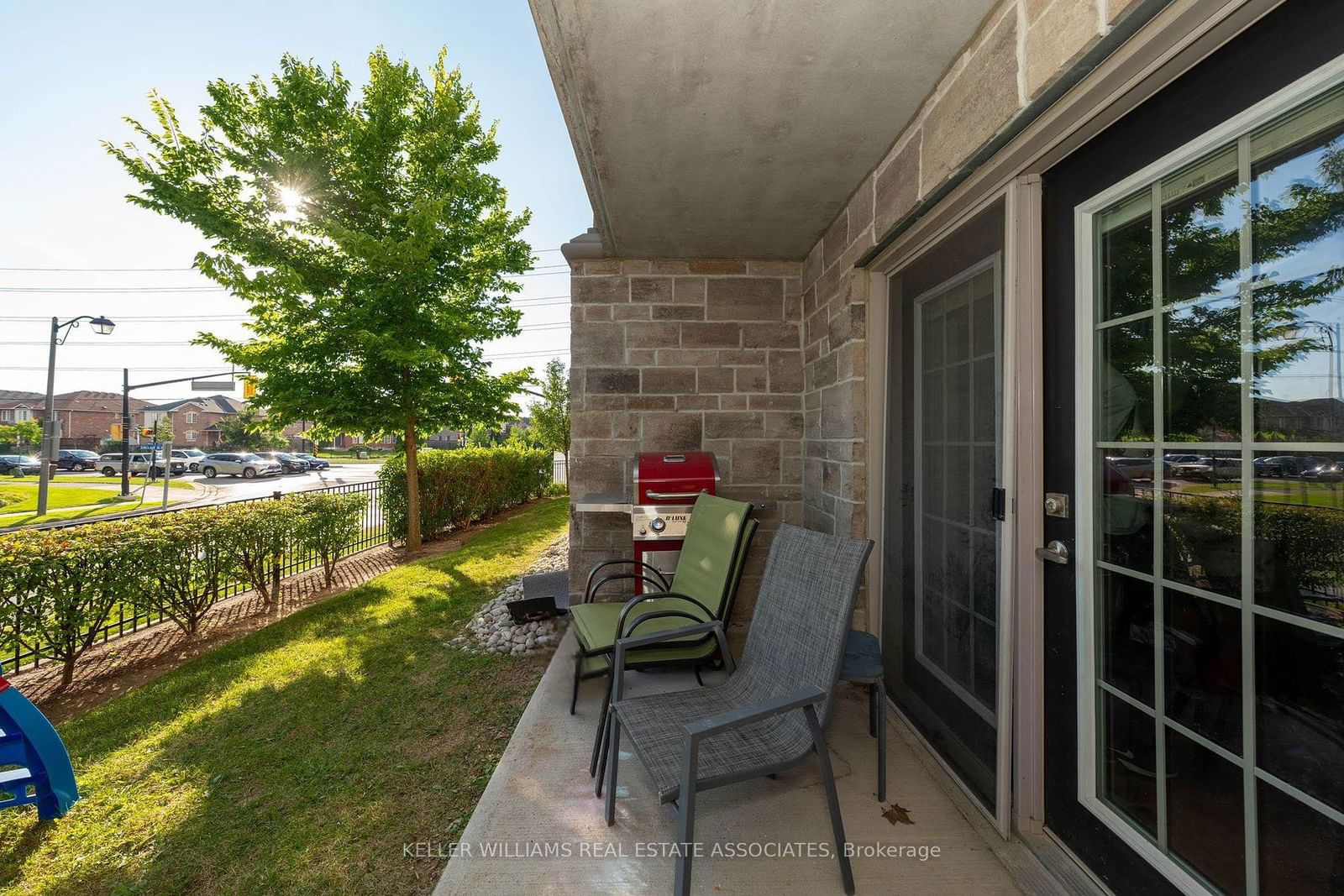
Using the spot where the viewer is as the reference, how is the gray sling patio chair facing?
facing the viewer and to the left of the viewer

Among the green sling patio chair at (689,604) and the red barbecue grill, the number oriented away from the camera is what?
0

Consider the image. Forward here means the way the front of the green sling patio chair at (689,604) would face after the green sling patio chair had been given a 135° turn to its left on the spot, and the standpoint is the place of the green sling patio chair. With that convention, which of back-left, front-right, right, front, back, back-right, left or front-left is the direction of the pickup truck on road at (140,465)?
back-left

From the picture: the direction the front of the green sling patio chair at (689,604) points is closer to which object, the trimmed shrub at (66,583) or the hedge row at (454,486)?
the trimmed shrub

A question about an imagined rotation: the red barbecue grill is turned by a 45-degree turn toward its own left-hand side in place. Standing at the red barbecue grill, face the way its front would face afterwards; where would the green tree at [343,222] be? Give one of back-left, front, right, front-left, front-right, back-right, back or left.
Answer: back

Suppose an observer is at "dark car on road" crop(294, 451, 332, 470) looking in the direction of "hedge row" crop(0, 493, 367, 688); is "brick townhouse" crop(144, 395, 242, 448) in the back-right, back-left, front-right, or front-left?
back-right

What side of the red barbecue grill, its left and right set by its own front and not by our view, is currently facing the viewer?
front

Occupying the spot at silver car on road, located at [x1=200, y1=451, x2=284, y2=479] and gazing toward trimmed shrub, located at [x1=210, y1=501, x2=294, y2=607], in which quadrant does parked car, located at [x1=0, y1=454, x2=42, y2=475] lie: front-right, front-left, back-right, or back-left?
back-right

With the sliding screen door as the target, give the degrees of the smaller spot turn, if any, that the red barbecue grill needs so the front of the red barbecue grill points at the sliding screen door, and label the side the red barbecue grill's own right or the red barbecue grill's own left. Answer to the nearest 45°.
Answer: approximately 45° to the red barbecue grill's own left

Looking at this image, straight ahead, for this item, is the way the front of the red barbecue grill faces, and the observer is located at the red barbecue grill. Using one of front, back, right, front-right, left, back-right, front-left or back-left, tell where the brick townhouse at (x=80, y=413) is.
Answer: back-right
